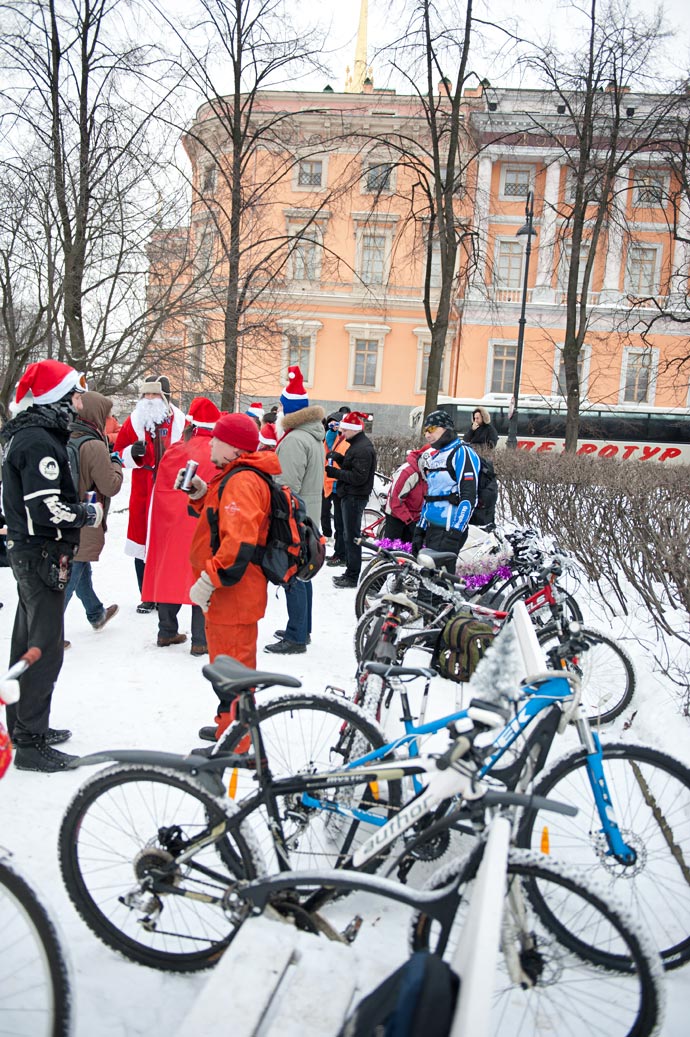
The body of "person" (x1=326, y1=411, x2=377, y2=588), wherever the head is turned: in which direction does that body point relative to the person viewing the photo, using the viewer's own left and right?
facing to the left of the viewer

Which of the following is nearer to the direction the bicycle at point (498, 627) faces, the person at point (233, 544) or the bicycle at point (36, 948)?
the bicycle

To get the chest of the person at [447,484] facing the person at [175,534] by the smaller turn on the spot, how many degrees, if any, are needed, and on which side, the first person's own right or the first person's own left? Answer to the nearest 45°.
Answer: approximately 45° to the first person's own right

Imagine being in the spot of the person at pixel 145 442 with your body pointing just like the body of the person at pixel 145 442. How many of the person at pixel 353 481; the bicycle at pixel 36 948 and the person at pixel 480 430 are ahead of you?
1

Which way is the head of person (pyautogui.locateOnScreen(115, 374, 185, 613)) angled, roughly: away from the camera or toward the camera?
toward the camera

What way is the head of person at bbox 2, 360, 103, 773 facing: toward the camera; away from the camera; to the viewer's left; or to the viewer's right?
to the viewer's right

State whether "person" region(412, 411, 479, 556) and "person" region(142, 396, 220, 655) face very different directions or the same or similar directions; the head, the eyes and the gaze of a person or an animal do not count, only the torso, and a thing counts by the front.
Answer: very different directions

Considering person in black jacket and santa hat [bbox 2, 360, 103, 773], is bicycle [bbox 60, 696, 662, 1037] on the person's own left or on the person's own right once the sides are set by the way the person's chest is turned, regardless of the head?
on the person's own right

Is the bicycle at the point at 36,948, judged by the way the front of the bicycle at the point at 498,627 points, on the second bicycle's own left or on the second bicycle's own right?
on the second bicycle's own right

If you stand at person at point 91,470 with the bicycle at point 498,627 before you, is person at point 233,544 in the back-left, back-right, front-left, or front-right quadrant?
front-right

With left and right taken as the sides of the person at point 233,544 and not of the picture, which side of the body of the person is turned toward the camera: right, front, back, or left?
left

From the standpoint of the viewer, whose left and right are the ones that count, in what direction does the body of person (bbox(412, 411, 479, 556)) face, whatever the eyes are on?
facing the viewer and to the left of the viewer

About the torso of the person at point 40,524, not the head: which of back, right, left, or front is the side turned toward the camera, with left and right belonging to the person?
right

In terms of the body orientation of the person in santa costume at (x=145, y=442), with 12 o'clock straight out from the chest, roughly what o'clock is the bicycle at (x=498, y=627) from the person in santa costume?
The bicycle is roughly at 11 o'clock from the person in santa costume.
